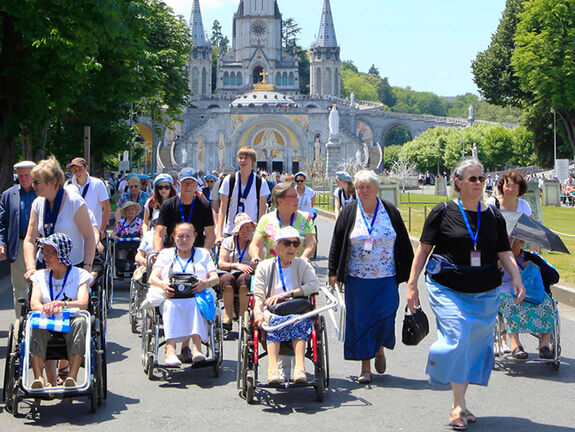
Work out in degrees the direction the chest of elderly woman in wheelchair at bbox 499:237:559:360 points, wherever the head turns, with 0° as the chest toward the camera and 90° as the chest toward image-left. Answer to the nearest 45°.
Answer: approximately 0°

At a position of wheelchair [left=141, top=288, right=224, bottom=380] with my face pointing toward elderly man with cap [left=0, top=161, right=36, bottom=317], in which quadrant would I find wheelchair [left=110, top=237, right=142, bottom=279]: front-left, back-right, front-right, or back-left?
front-right

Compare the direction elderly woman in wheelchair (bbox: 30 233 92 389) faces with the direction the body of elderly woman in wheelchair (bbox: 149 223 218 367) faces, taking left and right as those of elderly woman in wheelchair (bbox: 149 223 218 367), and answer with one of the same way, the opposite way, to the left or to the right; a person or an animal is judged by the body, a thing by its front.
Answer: the same way

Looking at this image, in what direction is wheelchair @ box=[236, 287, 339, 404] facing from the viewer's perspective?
toward the camera

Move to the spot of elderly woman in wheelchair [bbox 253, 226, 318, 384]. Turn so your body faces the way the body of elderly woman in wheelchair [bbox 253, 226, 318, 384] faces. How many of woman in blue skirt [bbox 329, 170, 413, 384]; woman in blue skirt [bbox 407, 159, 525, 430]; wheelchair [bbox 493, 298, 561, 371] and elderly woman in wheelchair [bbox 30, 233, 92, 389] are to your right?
1

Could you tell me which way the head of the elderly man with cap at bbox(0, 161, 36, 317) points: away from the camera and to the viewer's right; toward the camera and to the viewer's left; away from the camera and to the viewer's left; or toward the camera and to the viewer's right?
toward the camera and to the viewer's right

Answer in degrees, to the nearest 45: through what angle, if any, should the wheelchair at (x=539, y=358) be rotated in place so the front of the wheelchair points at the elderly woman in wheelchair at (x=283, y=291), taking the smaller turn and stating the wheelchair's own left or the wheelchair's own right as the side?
approximately 45° to the wheelchair's own right

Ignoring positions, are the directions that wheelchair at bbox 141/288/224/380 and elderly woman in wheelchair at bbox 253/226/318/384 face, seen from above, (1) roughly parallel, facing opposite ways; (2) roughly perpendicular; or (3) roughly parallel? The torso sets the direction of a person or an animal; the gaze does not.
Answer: roughly parallel

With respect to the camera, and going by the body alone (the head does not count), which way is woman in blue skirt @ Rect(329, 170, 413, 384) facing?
toward the camera

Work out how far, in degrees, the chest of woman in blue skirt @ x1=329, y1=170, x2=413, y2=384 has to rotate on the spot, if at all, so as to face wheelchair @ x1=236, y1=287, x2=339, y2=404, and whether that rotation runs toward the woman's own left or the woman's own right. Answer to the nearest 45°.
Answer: approximately 45° to the woman's own right

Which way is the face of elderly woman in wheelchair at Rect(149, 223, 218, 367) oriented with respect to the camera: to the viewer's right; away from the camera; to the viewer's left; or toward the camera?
toward the camera

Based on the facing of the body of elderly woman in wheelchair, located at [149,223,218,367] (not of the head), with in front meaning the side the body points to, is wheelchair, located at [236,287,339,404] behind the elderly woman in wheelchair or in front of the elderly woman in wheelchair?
in front

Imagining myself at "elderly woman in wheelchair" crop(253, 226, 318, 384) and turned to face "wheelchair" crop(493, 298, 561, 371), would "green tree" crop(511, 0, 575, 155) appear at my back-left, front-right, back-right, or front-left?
front-left

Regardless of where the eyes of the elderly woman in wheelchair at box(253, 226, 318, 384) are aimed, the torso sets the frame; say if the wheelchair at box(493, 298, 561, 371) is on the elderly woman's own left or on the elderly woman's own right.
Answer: on the elderly woman's own left

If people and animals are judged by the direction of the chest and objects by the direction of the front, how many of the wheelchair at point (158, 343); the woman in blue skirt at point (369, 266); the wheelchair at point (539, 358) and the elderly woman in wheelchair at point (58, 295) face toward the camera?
4

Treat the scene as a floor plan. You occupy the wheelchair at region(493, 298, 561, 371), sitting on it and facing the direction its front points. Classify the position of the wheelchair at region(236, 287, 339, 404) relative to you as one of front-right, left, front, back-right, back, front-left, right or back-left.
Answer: front-right

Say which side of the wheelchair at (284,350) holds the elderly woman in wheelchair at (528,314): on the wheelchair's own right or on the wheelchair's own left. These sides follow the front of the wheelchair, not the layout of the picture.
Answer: on the wheelchair's own left

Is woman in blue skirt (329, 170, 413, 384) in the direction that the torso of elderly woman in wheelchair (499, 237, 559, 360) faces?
no

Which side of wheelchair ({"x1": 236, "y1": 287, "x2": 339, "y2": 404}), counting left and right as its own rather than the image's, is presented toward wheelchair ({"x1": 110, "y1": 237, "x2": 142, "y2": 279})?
back

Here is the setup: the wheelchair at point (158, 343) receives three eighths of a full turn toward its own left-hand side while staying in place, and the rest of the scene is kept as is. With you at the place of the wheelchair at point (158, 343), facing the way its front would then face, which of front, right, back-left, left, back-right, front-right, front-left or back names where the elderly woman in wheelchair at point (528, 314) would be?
front-right

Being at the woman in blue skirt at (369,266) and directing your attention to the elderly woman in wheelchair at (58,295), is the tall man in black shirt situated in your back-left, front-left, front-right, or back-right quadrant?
front-right
